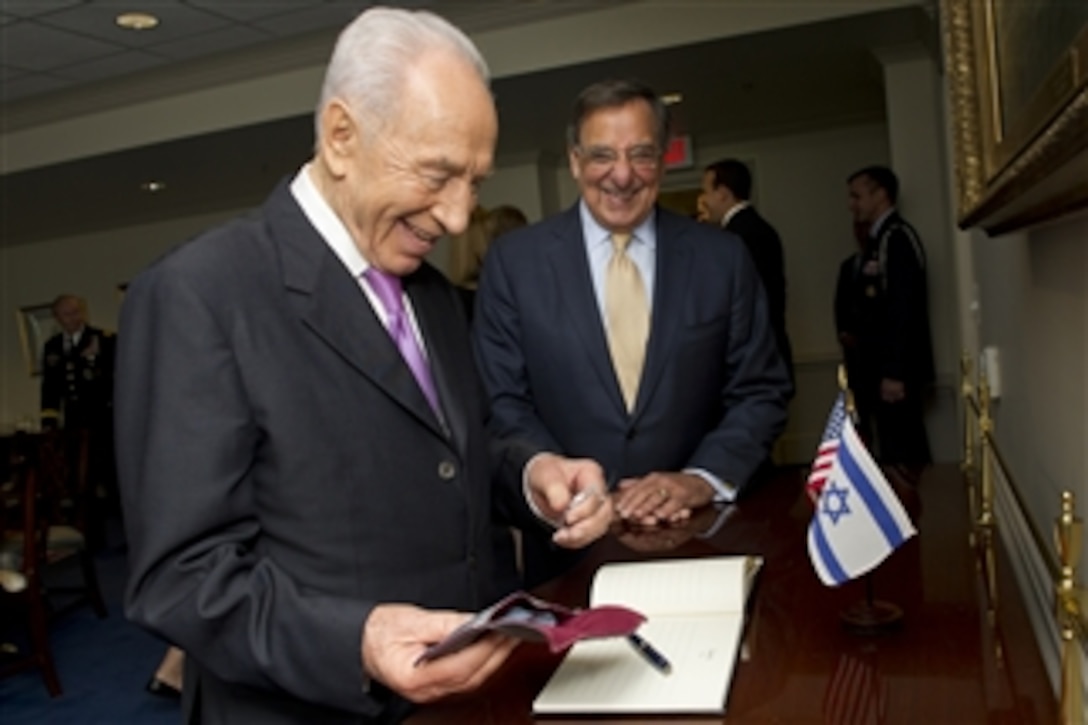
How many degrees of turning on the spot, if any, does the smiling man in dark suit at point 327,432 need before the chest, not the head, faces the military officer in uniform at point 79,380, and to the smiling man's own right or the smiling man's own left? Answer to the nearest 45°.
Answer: approximately 135° to the smiling man's own left

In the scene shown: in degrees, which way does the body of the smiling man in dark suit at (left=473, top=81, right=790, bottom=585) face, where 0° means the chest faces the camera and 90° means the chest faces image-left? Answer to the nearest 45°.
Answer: approximately 0°

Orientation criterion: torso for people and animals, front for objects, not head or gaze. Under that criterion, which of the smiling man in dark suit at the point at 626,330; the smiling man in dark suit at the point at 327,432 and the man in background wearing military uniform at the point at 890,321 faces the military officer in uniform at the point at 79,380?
the man in background wearing military uniform

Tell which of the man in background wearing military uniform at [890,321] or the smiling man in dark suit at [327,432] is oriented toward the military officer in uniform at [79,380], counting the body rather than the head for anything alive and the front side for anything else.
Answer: the man in background wearing military uniform

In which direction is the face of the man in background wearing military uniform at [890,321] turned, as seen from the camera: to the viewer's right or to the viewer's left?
to the viewer's left

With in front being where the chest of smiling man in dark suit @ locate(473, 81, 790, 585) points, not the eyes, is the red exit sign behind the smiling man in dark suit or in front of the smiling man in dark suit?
behind

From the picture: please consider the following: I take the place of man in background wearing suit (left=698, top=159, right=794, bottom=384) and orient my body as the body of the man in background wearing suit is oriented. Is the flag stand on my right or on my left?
on my left

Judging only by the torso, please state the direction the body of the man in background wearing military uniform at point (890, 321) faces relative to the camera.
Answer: to the viewer's left

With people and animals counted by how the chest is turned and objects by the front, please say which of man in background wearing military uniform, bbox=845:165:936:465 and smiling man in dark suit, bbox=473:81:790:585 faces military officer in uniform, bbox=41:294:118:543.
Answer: the man in background wearing military uniform

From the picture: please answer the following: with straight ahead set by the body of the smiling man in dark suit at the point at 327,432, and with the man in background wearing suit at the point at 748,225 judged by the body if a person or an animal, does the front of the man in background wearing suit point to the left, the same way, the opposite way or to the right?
the opposite way

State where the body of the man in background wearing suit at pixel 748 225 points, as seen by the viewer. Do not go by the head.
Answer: to the viewer's left

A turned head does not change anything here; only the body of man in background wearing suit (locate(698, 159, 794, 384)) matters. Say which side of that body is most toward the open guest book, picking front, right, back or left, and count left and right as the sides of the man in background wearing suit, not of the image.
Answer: left
